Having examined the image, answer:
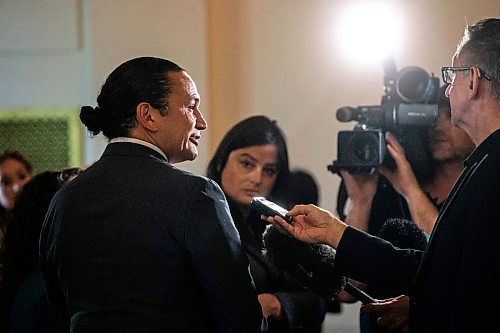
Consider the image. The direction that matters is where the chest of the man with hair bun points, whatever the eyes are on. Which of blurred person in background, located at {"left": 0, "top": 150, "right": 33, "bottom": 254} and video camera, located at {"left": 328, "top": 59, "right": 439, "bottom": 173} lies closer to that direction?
the video camera

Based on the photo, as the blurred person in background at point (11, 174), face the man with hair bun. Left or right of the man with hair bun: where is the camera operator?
left

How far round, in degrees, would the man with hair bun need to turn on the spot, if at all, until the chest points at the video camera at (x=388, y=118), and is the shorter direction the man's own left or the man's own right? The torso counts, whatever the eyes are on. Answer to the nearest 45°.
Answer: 0° — they already face it

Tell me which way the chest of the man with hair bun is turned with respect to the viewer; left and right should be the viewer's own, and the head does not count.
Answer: facing away from the viewer and to the right of the viewer

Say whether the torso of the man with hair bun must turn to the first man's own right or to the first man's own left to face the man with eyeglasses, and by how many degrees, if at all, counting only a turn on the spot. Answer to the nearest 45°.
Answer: approximately 45° to the first man's own right

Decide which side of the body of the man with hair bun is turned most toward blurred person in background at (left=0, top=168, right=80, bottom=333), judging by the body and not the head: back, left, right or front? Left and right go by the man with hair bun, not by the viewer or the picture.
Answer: left

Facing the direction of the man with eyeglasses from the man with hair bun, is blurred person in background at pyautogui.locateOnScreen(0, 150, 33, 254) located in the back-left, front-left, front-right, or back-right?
back-left

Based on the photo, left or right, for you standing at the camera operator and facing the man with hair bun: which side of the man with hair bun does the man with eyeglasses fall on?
left

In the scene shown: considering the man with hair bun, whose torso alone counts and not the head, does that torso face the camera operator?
yes

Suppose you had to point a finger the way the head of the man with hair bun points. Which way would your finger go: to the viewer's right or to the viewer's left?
to the viewer's right

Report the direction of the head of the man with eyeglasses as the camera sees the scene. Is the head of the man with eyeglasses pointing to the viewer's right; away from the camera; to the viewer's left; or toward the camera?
to the viewer's left
